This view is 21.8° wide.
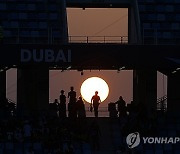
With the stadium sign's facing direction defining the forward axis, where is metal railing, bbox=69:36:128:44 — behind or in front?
behind

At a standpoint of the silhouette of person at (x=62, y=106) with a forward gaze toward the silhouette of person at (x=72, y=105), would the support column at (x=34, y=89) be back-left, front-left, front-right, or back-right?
back-left

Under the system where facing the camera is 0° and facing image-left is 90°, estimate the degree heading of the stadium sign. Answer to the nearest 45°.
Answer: approximately 0°
